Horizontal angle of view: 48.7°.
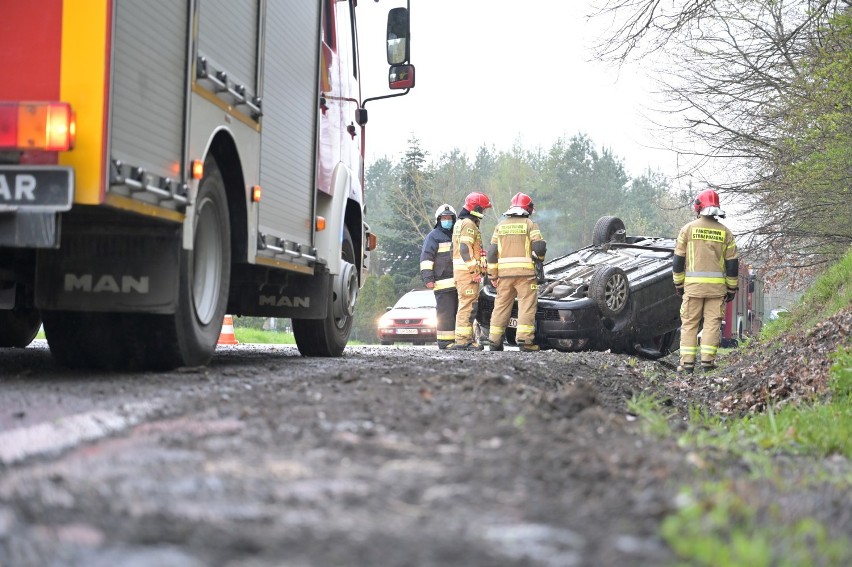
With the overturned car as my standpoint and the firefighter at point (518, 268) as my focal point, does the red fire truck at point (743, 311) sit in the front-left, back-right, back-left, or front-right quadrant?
back-right

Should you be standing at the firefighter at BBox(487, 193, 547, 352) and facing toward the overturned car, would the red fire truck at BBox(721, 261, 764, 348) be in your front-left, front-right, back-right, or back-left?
front-left

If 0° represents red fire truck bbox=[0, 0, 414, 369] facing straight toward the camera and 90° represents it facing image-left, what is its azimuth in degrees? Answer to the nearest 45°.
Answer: approximately 225°

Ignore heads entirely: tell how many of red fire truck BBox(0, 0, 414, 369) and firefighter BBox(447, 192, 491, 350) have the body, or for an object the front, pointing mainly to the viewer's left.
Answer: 0

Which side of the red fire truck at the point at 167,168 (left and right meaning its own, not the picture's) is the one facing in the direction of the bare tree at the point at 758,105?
front

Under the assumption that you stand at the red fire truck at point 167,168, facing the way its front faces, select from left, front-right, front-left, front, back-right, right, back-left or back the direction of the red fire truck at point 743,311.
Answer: front

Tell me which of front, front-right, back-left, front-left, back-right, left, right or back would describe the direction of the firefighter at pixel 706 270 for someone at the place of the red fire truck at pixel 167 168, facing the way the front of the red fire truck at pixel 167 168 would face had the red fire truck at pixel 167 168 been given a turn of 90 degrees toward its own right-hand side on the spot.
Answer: left

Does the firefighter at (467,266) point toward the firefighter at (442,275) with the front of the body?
no

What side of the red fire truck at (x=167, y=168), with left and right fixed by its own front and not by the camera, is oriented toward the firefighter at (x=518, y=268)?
front

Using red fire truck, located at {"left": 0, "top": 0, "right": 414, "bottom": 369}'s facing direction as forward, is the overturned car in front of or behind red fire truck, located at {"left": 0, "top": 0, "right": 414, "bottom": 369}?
in front

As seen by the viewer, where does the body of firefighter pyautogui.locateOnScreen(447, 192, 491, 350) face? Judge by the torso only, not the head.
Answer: to the viewer's right

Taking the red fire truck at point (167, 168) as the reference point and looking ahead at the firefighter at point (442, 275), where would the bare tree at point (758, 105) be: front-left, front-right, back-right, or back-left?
front-right

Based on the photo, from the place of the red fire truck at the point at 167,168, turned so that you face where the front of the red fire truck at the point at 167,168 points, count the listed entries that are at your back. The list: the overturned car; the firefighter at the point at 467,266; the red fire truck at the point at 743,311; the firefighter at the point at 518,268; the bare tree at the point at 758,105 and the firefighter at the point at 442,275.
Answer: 0
